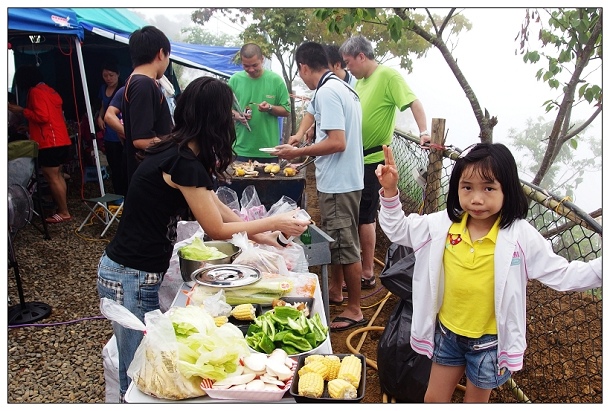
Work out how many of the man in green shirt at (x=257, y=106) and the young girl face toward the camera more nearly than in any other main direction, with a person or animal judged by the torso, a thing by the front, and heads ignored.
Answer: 2

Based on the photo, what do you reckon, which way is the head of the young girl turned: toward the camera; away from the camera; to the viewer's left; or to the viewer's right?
toward the camera

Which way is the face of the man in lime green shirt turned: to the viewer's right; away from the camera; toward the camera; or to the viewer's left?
to the viewer's left

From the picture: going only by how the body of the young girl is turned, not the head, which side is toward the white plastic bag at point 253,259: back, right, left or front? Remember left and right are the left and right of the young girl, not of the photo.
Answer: right

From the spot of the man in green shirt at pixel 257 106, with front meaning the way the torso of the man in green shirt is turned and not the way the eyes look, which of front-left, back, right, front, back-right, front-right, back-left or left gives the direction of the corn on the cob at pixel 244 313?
front

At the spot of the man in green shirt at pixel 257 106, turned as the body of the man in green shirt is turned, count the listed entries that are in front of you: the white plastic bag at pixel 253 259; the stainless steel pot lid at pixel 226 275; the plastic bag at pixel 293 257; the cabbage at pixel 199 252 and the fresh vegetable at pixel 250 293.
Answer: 5

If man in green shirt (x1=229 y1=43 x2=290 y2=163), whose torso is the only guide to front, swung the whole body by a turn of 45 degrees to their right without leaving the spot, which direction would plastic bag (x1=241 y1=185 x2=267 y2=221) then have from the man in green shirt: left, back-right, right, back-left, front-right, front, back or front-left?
front-left

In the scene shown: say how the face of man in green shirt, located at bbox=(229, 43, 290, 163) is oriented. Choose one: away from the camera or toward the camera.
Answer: toward the camera

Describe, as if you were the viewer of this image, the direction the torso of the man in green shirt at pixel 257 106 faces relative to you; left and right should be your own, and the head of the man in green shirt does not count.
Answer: facing the viewer

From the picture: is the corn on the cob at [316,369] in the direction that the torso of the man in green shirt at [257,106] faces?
yes

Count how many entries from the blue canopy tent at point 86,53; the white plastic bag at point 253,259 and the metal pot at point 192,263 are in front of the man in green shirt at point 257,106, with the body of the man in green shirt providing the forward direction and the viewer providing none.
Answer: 2

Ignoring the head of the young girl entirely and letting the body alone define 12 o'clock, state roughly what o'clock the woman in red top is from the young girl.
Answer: The woman in red top is roughly at 4 o'clock from the young girl.

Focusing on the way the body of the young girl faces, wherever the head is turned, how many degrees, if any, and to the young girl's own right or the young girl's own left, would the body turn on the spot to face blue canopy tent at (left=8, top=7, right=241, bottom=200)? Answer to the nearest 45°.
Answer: approximately 135° to the young girl's own right

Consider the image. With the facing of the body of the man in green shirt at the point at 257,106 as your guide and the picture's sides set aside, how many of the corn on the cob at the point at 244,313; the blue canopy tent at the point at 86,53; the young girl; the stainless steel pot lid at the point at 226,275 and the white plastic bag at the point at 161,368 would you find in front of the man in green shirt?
4

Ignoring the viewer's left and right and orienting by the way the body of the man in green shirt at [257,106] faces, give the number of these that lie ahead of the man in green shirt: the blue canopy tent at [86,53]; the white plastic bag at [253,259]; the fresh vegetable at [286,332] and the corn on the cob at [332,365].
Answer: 3

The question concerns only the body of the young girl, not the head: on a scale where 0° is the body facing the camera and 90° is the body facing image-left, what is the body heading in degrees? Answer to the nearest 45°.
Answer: approximately 0°
